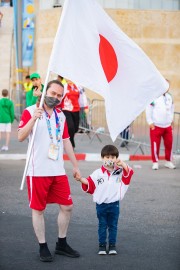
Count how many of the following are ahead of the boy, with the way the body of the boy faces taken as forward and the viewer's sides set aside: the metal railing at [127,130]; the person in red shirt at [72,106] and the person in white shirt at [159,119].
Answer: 0

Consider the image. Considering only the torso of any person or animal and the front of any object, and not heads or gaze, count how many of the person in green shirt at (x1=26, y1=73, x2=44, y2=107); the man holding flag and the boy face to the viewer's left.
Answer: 0

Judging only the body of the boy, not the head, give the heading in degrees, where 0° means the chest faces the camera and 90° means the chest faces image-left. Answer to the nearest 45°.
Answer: approximately 0°

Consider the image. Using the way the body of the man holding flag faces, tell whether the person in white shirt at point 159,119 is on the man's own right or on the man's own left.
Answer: on the man's own left

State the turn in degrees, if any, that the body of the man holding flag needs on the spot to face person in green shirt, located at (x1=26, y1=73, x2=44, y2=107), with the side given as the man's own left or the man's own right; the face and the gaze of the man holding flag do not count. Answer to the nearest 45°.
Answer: approximately 135° to the man's own left

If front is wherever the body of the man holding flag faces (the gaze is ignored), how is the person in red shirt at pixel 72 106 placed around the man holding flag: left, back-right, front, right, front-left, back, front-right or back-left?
back-left

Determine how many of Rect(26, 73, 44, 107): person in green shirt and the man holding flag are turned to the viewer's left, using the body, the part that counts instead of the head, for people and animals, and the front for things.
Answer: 0

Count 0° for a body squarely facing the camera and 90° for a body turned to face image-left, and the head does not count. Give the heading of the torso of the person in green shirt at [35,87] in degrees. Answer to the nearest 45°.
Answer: approximately 315°

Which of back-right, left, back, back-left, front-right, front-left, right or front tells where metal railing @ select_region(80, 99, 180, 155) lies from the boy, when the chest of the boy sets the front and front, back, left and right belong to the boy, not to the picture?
back

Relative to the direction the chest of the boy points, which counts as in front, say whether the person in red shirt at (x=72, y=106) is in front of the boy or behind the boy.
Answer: behind

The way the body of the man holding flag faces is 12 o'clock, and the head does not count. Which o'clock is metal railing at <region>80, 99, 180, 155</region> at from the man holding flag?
The metal railing is roughly at 8 o'clock from the man holding flag.

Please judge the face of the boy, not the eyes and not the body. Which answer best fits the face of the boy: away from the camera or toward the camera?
toward the camera

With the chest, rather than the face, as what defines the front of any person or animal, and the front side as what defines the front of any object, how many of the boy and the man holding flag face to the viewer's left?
0

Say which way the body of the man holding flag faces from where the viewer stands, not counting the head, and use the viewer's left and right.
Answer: facing the viewer and to the right of the viewer

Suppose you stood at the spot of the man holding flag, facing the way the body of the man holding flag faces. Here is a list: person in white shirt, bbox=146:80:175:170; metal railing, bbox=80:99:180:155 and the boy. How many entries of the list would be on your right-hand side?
0

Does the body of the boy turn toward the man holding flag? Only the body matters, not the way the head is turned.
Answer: no

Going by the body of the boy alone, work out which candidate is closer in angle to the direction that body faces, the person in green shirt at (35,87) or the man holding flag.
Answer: the man holding flag

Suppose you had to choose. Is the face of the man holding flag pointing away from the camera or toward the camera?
toward the camera
